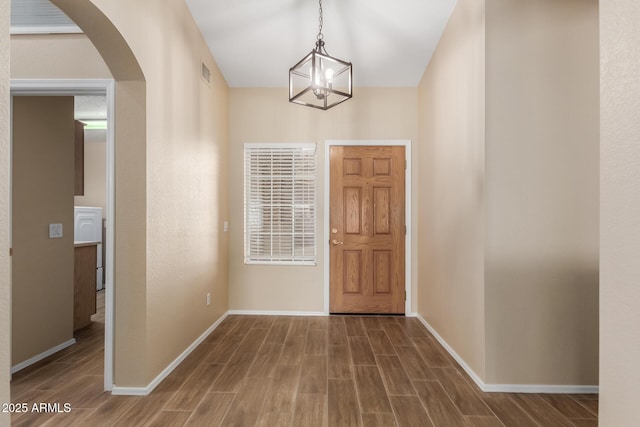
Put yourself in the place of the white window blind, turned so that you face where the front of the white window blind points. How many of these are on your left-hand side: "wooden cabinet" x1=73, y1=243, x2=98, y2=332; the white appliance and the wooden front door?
1

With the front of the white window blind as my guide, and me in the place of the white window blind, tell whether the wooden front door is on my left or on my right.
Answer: on my left

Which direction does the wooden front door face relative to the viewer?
toward the camera

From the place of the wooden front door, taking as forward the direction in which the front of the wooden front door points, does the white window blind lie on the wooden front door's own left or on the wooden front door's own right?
on the wooden front door's own right
